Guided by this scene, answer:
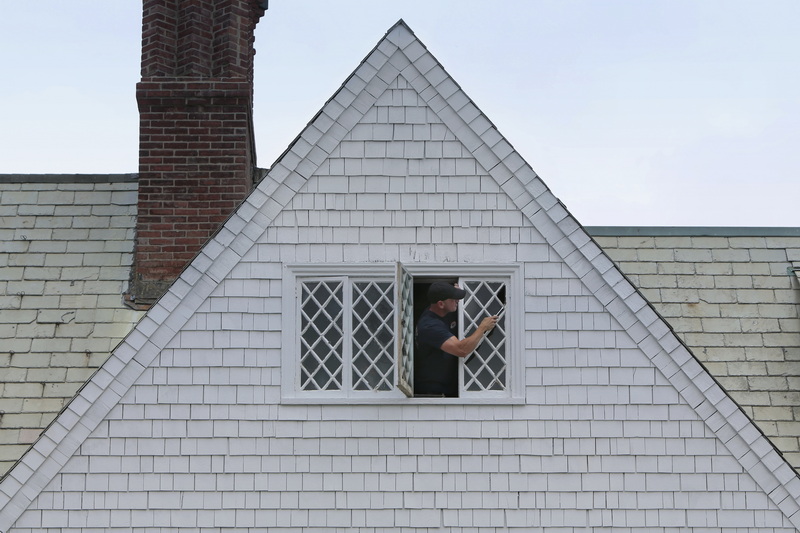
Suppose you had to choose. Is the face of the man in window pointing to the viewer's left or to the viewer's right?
to the viewer's right

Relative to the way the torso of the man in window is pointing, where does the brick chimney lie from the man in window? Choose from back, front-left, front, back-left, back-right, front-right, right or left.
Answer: back-left

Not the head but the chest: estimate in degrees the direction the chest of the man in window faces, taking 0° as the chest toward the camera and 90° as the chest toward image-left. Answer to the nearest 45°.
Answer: approximately 270°
